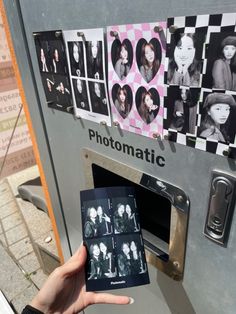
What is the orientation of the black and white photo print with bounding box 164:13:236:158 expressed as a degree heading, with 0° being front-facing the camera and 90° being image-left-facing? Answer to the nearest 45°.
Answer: approximately 45°

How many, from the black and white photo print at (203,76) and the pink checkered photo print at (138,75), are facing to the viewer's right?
0
